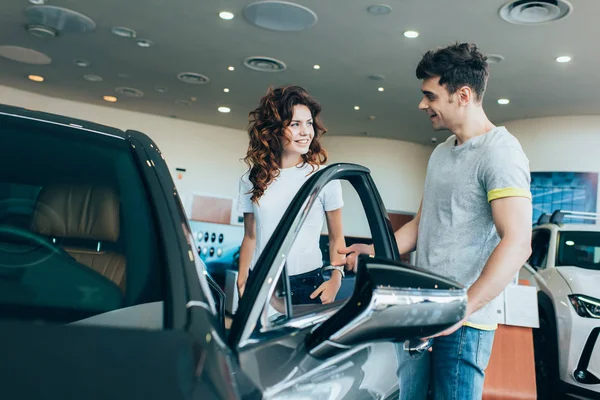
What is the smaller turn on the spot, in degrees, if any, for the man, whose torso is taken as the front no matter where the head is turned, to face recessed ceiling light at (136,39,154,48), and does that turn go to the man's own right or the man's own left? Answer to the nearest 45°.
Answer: approximately 90° to the man's own right

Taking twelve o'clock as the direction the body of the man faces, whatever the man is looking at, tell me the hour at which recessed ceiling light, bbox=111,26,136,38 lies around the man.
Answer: The recessed ceiling light is roughly at 3 o'clock from the man.

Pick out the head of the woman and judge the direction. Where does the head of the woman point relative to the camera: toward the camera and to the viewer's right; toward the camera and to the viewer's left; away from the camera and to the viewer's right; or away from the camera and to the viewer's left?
toward the camera and to the viewer's right

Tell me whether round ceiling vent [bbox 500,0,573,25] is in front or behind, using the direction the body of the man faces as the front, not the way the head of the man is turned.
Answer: behind

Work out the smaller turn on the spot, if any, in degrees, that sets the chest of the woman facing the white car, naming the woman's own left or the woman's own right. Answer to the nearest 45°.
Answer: approximately 135° to the woman's own left

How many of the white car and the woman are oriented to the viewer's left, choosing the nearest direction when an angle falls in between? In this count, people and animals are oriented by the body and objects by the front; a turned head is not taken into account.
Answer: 0

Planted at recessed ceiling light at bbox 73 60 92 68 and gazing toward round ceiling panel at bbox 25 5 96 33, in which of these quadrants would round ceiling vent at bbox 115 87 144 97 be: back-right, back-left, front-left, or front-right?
back-left

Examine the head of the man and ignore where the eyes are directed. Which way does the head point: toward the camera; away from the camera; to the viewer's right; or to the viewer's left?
to the viewer's left

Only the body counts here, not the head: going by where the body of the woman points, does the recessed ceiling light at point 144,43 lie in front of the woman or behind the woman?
behind

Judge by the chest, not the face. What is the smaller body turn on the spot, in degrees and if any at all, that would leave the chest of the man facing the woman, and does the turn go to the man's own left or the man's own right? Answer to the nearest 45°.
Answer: approximately 45° to the man's own right

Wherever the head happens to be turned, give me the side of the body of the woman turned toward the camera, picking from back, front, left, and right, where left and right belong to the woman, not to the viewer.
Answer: front

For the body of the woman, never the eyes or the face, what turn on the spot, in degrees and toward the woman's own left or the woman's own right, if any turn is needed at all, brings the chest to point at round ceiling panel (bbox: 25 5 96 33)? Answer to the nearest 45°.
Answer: approximately 135° to the woman's own right
